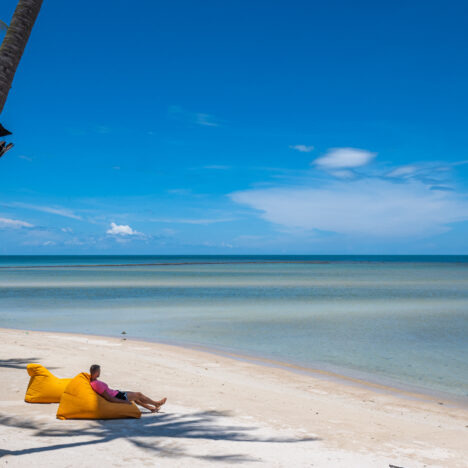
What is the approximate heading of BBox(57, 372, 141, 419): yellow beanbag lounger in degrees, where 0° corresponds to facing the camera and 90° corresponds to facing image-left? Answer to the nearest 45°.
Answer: approximately 270°

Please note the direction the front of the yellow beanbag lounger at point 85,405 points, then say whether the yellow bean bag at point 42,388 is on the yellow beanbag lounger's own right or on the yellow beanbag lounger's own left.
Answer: on the yellow beanbag lounger's own left
